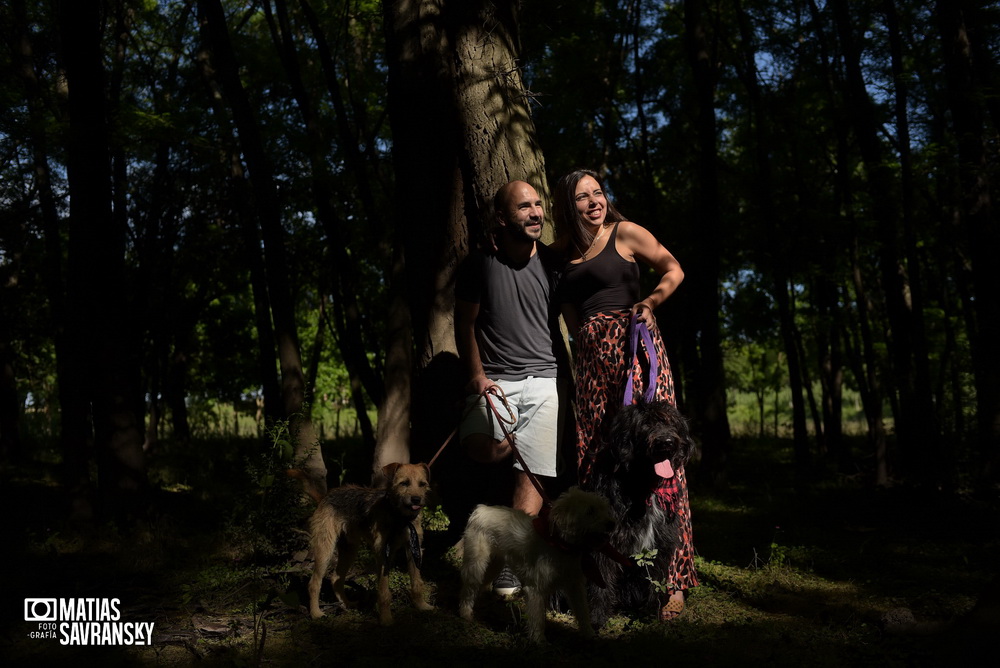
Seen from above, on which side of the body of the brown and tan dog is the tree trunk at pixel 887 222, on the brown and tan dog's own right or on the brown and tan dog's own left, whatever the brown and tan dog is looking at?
on the brown and tan dog's own left

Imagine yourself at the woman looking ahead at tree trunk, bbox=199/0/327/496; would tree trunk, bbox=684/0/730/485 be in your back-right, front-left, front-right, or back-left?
front-right

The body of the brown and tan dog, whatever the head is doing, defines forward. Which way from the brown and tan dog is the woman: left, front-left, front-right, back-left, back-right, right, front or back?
front-left

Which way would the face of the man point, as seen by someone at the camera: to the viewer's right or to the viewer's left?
to the viewer's right

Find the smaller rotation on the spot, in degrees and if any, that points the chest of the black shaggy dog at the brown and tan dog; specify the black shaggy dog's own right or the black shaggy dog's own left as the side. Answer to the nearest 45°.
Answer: approximately 135° to the black shaggy dog's own right

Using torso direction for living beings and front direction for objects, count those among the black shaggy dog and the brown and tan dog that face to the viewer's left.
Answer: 0

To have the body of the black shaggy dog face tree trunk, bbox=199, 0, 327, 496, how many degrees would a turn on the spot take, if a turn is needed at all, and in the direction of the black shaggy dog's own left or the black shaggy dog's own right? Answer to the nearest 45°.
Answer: approximately 180°

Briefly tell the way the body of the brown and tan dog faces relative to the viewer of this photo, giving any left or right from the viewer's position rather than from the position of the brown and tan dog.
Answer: facing the viewer and to the right of the viewer

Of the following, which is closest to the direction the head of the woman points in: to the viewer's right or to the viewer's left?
to the viewer's right

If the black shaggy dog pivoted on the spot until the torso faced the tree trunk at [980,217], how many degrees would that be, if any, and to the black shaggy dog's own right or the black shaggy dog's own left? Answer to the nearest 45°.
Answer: approximately 90° to the black shaggy dog's own left

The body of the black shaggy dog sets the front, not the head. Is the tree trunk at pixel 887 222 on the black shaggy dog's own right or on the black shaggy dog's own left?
on the black shaggy dog's own left
